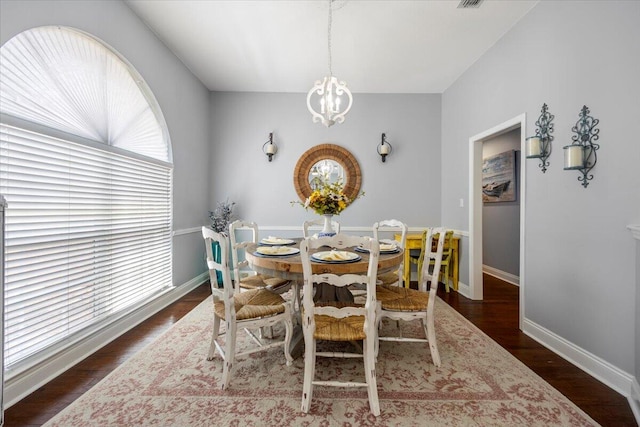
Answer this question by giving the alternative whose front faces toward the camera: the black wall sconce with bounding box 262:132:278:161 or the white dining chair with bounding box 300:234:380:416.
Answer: the black wall sconce

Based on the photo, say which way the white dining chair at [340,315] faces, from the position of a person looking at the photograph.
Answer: facing away from the viewer

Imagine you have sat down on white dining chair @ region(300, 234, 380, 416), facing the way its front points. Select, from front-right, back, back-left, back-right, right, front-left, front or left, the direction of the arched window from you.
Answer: left

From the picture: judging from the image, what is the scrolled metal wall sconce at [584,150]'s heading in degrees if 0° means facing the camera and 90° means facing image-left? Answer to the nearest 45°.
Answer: approximately 45°

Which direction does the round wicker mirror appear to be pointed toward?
toward the camera

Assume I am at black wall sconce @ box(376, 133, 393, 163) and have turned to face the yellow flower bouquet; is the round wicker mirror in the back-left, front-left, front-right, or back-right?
front-right

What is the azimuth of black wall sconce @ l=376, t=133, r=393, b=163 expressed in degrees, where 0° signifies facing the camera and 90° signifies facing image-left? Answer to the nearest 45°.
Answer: approximately 0°

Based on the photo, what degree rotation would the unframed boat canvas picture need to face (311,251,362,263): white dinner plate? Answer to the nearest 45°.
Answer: approximately 45° to its left

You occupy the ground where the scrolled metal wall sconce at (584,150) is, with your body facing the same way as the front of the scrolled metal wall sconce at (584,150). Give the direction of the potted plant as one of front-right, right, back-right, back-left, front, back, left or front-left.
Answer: front-right

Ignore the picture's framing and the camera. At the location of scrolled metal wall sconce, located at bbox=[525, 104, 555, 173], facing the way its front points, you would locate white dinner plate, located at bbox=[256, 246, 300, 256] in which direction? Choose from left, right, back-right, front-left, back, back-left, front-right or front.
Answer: front

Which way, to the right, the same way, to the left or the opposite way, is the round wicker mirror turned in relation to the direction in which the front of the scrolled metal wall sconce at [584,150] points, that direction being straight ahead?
to the left

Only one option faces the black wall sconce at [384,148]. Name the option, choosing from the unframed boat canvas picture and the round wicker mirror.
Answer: the unframed boat canvas picture

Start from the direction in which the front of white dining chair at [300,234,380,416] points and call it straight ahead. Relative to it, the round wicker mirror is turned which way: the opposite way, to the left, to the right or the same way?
the opposite way

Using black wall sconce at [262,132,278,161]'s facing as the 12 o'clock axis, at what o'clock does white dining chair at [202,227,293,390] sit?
The white dining chair is roughly at 12 o'clock from the black wall sconce.

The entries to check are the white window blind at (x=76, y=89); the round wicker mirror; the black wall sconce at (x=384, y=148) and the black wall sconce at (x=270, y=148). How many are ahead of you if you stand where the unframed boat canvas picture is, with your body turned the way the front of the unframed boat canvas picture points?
4

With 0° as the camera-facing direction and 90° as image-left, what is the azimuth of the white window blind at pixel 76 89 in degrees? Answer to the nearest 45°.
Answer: approximately 315°

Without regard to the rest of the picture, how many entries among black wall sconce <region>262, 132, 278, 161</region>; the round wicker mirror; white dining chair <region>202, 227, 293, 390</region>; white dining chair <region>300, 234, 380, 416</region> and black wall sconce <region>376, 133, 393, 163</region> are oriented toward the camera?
3
